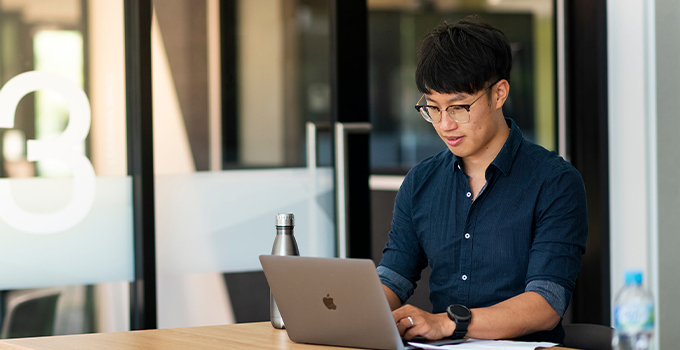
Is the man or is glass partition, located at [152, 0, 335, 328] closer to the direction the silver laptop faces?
the man

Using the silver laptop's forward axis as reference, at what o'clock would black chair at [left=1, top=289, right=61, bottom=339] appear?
The black chair is roughly at 9 o'clock from the silver laptop.

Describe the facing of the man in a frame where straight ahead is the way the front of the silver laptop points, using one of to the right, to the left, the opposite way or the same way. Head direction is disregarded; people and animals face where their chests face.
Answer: the opposite way

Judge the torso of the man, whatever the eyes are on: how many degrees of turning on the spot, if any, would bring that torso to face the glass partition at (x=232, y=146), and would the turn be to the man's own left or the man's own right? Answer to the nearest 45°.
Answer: approximately 90° to the man's own right

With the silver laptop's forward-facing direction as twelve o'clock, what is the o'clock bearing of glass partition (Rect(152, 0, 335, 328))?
The glass partition is roughly at 10 o'clock from the silver laptop.

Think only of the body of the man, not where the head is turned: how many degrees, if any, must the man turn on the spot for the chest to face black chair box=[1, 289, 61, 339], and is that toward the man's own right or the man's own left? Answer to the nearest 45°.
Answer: approximately 45° to the man's own right

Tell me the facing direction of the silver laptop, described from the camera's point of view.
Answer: facing away from the viewer and to the right of the viewer

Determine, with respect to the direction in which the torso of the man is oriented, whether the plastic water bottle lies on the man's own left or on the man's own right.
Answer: on the man's own left
